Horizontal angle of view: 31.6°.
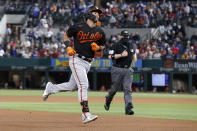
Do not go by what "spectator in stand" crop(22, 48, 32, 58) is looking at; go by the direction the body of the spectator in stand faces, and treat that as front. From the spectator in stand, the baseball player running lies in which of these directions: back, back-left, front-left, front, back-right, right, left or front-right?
front

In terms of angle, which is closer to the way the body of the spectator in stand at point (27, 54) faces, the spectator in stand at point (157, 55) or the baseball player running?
the baseball player running

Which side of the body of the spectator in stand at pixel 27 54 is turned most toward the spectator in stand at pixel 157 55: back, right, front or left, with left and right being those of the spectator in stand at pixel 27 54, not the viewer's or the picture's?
left

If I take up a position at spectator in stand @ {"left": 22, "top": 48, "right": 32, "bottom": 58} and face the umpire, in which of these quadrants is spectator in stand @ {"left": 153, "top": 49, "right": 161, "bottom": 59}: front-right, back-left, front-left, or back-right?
front-left

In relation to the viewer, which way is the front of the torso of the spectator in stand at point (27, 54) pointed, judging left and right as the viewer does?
facing the viewer

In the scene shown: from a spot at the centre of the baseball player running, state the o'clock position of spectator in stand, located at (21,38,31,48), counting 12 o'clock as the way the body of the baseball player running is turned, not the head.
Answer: The spectator in stand is roughly at 7 o'clock from the baseball player running.

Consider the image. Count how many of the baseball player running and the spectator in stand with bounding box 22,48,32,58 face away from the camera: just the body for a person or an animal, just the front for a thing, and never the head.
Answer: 0

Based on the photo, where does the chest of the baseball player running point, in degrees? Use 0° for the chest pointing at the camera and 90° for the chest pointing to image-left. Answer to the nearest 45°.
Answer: approximately 315°
